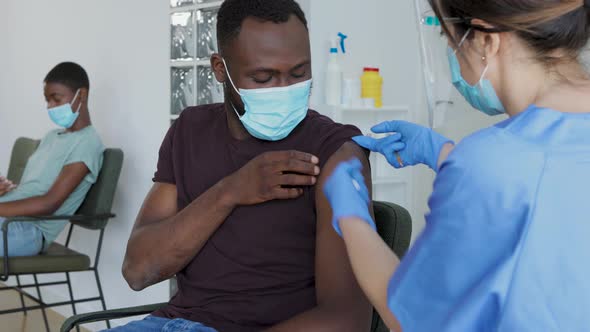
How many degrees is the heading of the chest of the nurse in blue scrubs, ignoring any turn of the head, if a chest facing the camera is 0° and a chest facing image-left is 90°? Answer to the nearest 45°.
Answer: approximately 135°

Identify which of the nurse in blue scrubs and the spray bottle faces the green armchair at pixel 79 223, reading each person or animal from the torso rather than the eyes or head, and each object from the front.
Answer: the nurse in blue scrubs

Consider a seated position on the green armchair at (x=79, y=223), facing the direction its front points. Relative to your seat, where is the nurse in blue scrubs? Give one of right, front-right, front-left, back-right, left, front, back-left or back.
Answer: left

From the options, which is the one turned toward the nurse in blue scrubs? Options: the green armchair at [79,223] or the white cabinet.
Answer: the white cabinet

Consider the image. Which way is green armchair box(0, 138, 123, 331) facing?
to the viewer's left

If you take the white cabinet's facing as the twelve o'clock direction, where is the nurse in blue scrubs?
The nurse in blue scrubs is roughly at 12 o'clock from the white cabinet.

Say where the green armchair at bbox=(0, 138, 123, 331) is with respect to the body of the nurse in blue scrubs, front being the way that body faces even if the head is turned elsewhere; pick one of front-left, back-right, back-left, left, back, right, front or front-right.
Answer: front

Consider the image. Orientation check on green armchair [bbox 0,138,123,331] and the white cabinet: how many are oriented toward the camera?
1

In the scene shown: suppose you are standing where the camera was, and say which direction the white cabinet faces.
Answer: facing the viewer

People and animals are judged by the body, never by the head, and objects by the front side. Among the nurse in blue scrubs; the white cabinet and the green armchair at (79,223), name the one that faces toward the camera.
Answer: the white cabinet
